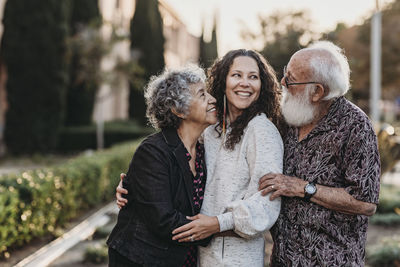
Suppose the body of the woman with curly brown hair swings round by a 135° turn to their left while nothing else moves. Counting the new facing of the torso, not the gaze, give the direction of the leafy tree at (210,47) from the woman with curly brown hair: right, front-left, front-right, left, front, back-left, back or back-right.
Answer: left

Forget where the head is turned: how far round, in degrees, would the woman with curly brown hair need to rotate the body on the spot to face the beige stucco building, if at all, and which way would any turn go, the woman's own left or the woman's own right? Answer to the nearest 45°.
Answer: approximately 135° to the woman's own right

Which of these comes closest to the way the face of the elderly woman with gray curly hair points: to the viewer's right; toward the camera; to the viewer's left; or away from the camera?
to the viewer's right

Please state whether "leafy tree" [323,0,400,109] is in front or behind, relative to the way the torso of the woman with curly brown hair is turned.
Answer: behind

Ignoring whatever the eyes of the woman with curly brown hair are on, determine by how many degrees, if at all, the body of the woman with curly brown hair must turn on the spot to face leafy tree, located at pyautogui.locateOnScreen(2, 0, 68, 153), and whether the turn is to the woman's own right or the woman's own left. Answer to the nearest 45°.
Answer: approximately 90° to the woman's own right

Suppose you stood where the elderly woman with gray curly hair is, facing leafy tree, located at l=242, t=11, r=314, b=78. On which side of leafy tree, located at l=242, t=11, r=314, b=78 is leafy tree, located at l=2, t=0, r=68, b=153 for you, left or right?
left

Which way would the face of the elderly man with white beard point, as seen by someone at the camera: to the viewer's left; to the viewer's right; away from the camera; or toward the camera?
to the viewer's left

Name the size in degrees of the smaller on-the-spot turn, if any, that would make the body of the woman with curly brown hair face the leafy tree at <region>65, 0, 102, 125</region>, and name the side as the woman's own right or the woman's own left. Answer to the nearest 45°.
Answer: approximately 135° to the woman's own right

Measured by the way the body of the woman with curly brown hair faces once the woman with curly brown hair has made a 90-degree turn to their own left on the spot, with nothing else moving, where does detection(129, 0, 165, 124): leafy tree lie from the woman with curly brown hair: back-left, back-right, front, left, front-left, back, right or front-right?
back-left
